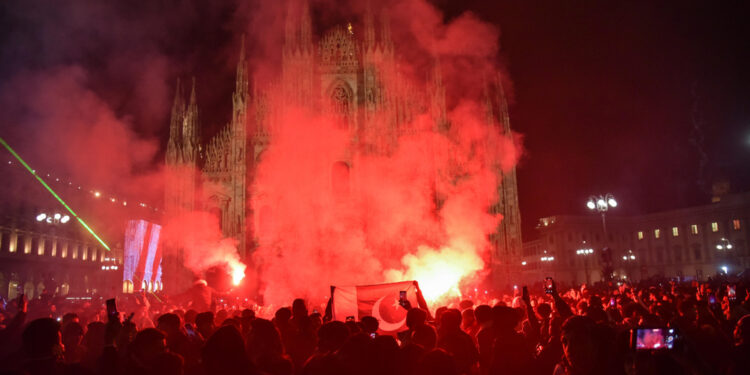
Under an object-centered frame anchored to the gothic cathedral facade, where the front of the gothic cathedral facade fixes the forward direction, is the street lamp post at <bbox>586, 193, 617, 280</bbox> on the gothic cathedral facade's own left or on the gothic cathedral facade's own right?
on the gothic cathedral facade's own left

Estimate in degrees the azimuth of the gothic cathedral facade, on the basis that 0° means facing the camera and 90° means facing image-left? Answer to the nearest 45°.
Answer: approximately 0°
